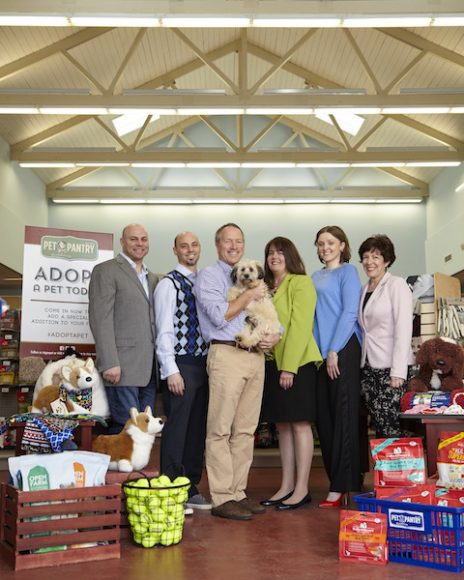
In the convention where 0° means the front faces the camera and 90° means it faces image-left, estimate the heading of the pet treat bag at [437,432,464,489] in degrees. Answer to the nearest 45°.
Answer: approximately 0°

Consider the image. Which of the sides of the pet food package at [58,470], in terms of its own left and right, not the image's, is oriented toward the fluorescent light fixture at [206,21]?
back

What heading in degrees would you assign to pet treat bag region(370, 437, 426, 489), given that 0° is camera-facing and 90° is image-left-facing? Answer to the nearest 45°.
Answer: approximately 0°

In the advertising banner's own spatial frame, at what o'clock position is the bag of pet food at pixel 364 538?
The bag of pet food is roughly at 11 o'clock from the advertising banner.

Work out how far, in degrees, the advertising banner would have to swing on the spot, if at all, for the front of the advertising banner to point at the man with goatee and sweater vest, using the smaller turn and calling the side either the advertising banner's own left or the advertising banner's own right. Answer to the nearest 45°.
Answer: approximately 45° to the advertising banner's own left

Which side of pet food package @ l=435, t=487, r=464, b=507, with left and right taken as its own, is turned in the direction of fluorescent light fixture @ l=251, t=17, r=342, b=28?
back

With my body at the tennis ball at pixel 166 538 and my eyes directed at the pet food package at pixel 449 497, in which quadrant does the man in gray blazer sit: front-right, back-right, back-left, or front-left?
back-left
